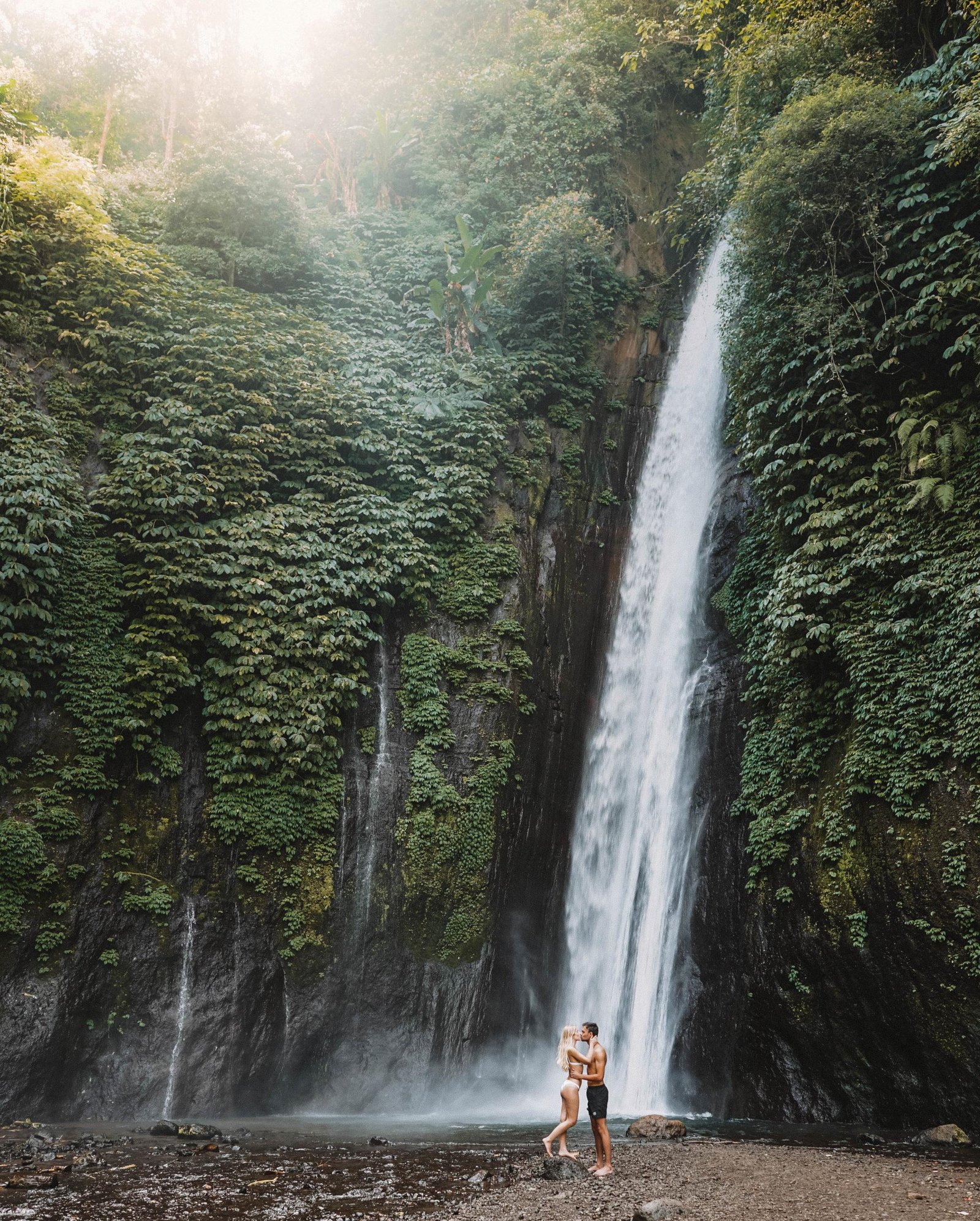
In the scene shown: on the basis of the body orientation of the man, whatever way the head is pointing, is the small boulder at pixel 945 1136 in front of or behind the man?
behind

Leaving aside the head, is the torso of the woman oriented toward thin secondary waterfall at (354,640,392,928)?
no

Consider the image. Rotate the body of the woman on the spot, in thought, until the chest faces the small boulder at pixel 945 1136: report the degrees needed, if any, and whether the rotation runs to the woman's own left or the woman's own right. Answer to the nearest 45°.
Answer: approximately 45° to the woman's own left

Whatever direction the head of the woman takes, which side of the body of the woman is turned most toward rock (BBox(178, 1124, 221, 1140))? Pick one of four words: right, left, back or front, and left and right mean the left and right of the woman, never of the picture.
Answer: back

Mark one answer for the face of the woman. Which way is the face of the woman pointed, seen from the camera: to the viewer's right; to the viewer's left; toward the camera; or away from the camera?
to the viewer's right

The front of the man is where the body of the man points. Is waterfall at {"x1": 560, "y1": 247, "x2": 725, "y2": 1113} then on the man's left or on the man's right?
on the man's right

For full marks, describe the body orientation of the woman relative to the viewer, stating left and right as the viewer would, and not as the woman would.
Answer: facing to the right of the viewer

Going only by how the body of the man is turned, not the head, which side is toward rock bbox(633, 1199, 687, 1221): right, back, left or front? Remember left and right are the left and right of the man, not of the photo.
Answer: left

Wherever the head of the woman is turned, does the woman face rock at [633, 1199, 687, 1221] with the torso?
no

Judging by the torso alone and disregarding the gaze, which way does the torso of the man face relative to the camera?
to the viewer's left

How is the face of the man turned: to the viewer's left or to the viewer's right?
to the viewer's left

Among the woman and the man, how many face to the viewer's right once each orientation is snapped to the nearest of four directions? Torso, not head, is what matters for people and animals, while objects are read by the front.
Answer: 1

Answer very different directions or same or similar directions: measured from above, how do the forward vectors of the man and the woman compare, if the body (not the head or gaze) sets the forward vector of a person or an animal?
very different directions

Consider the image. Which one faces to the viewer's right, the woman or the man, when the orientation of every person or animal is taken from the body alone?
the woman

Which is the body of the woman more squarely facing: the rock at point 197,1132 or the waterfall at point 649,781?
the waterfall

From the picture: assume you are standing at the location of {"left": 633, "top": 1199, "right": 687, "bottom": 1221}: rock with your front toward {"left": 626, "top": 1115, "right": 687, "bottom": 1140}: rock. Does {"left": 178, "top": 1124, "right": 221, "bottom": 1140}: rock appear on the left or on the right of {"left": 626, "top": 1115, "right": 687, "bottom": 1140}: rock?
left

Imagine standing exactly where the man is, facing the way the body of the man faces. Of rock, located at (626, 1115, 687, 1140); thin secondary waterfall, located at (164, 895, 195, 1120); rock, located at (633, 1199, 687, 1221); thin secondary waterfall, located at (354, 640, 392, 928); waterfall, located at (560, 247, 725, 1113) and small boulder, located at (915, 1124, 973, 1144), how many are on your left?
1
